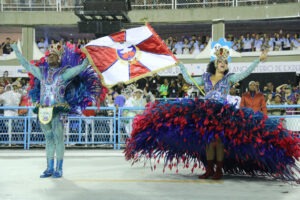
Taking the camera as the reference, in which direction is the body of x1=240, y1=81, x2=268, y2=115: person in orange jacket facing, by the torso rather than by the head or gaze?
toward the camera

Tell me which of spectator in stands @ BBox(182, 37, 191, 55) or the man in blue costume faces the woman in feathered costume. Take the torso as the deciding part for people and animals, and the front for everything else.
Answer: the spectator in stands

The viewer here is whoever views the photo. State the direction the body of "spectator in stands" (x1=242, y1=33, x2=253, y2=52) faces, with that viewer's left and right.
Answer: facing the viewer

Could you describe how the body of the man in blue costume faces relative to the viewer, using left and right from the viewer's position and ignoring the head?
facing the viewer and to the left of the viewer

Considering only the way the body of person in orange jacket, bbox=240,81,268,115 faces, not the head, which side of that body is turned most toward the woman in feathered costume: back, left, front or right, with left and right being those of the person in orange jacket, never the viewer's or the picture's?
front

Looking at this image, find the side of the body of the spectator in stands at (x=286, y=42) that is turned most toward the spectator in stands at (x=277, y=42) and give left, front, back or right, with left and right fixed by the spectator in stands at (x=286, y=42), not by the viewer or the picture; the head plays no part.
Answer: right

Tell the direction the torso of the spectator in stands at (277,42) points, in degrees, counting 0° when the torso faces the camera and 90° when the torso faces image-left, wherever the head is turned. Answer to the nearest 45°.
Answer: approximately 0°

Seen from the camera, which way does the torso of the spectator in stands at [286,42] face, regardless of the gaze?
toward the camera

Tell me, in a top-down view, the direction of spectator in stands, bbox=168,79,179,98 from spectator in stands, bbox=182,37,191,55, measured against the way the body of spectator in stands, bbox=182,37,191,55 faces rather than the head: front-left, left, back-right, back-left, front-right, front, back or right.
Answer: front

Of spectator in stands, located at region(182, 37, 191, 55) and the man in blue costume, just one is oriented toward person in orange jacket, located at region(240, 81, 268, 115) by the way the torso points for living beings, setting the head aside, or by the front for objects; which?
spectator in stands, located at region(182, 37, 191, 55)
